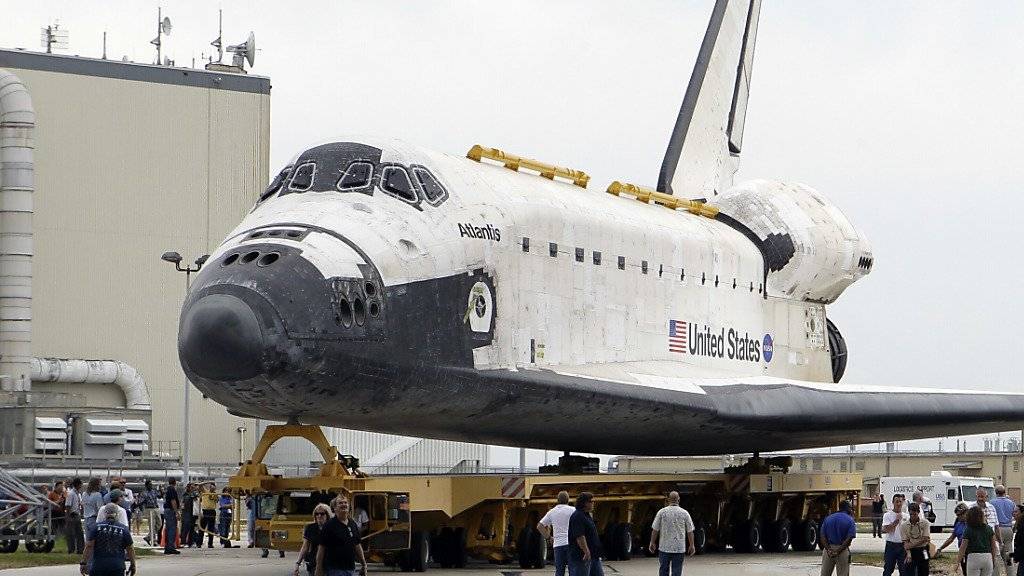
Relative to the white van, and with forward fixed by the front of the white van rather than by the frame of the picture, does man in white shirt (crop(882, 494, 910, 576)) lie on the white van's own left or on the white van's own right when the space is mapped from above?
on the white van's own right

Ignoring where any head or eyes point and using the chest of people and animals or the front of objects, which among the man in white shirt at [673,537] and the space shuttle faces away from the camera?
the man in white shirt

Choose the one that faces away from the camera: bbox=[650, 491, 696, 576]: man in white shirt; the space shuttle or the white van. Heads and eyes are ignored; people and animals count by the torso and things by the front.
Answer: the man in white shirt

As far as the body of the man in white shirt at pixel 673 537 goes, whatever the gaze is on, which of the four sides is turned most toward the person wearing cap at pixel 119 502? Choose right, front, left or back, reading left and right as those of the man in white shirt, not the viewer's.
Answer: left

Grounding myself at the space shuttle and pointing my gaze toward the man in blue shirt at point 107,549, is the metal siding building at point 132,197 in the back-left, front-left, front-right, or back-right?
back-right

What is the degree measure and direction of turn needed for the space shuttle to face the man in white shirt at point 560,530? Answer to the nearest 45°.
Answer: approximately 45° to its left

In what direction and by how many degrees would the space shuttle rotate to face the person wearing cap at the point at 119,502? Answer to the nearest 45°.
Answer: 0° — it already faces them

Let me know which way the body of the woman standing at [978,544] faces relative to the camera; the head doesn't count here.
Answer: away from the camera

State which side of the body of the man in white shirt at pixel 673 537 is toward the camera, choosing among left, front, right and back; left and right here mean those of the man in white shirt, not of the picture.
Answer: back

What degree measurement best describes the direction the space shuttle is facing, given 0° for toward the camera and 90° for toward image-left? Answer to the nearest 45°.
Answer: approximately 45°

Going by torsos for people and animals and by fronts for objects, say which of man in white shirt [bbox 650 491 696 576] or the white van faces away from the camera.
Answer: the man in white shirt
